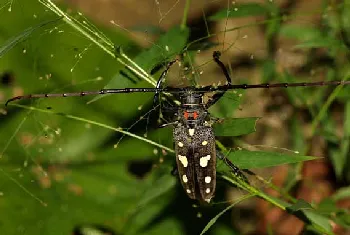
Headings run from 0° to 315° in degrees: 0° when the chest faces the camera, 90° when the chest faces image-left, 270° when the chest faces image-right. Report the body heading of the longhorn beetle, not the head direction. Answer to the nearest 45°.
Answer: approximately 180°
